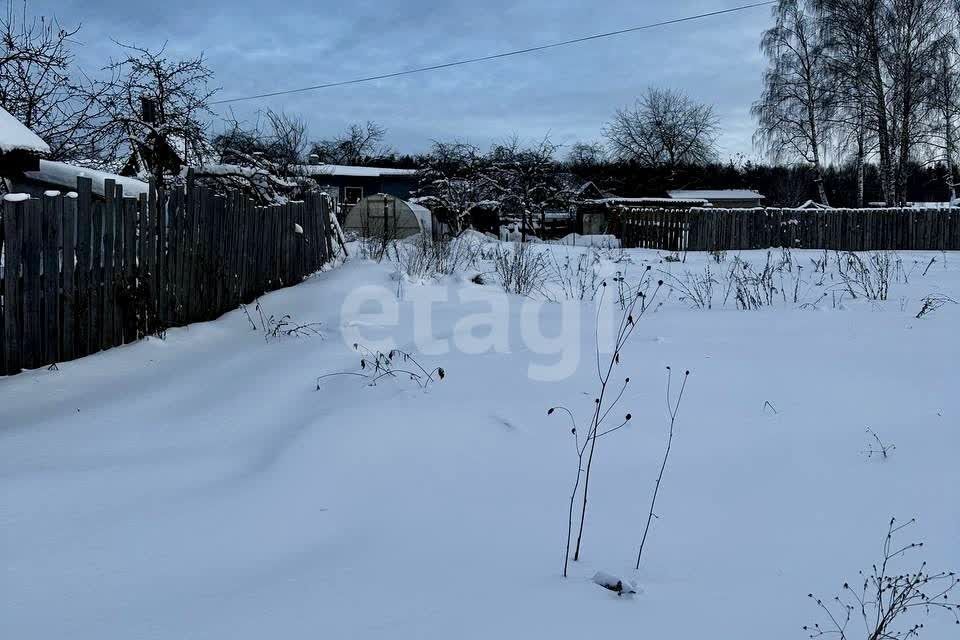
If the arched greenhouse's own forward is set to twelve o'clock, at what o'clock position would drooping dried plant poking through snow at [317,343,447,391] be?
The drooping dried plant poking through snow is roughly at 12 o'clock from the arched greenhouse.

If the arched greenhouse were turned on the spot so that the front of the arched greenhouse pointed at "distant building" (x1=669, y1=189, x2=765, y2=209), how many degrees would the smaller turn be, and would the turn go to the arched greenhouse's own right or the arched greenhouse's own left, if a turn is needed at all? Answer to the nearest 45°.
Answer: approximately 135° to the arched greenhouse's own left

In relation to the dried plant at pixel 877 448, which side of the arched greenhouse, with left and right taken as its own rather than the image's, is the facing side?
front

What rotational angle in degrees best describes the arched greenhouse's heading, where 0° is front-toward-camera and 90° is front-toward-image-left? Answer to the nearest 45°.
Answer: approximately 0°

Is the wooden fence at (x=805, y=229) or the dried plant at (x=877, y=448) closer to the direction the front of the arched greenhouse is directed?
the dried plant

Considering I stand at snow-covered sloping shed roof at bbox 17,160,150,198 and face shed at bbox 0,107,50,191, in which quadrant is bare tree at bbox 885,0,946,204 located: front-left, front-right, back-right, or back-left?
back-left

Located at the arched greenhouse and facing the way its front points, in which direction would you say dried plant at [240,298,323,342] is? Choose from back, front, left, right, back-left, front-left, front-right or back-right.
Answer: front

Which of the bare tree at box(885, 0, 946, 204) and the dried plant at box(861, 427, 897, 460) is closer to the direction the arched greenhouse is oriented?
the dried plant

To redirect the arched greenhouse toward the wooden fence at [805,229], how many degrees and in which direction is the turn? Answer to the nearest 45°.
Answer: approximately 45° to its left

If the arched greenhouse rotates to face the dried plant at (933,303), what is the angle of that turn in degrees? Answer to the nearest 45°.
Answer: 0° — it already faces it

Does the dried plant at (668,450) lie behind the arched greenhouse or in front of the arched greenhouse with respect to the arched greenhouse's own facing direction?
in front

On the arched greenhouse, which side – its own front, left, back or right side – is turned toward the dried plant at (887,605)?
front

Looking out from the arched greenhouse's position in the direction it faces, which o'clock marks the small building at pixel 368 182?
The small building is roughly at 6 o'clock from the arched greenhouse.
